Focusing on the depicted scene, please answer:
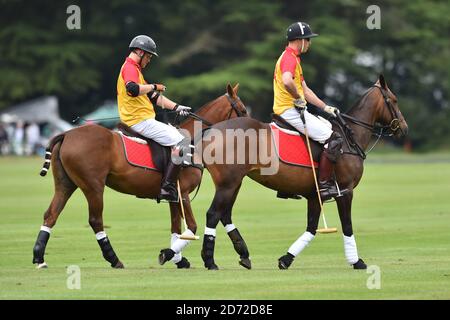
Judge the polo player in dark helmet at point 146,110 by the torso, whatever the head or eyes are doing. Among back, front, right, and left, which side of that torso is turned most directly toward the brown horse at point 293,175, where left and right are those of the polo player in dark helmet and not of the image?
front

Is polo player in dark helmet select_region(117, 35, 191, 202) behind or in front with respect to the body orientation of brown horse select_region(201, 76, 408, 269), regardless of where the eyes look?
behind

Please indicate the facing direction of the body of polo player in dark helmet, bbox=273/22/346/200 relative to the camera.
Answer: to the viewer's right

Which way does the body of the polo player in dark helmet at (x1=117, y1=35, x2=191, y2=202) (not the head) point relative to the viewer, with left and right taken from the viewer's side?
facing to the right of the viewer

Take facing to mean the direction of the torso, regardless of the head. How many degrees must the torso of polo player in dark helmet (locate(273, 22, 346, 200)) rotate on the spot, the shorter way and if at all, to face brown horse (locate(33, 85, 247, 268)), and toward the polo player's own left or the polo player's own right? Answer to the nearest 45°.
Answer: approximately 180°

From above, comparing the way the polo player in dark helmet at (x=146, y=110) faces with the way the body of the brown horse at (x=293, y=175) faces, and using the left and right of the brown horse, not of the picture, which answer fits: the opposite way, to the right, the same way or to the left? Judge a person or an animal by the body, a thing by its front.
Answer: the same way

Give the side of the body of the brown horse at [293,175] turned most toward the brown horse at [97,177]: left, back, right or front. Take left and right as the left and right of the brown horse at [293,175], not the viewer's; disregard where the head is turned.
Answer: back

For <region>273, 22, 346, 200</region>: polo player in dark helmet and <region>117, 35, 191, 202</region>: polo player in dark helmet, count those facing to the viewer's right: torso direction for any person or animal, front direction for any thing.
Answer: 2

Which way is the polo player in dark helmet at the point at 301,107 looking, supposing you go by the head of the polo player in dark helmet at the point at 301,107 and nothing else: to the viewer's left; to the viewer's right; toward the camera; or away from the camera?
to the viewer's right

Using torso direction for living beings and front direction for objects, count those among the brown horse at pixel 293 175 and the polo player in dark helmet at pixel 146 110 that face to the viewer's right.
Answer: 2

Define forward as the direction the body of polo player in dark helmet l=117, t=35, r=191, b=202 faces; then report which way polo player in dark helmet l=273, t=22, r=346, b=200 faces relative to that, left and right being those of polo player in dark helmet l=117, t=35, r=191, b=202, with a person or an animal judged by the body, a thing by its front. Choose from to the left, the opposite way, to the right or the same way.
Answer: the same way

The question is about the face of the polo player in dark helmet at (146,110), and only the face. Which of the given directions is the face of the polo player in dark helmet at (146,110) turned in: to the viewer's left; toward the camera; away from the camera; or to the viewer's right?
to the viewer's right

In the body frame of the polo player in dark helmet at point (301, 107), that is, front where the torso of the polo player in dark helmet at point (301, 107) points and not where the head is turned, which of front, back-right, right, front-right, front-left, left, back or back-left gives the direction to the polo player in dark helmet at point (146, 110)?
back

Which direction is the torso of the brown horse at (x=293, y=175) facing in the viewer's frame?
to the viewer's right
